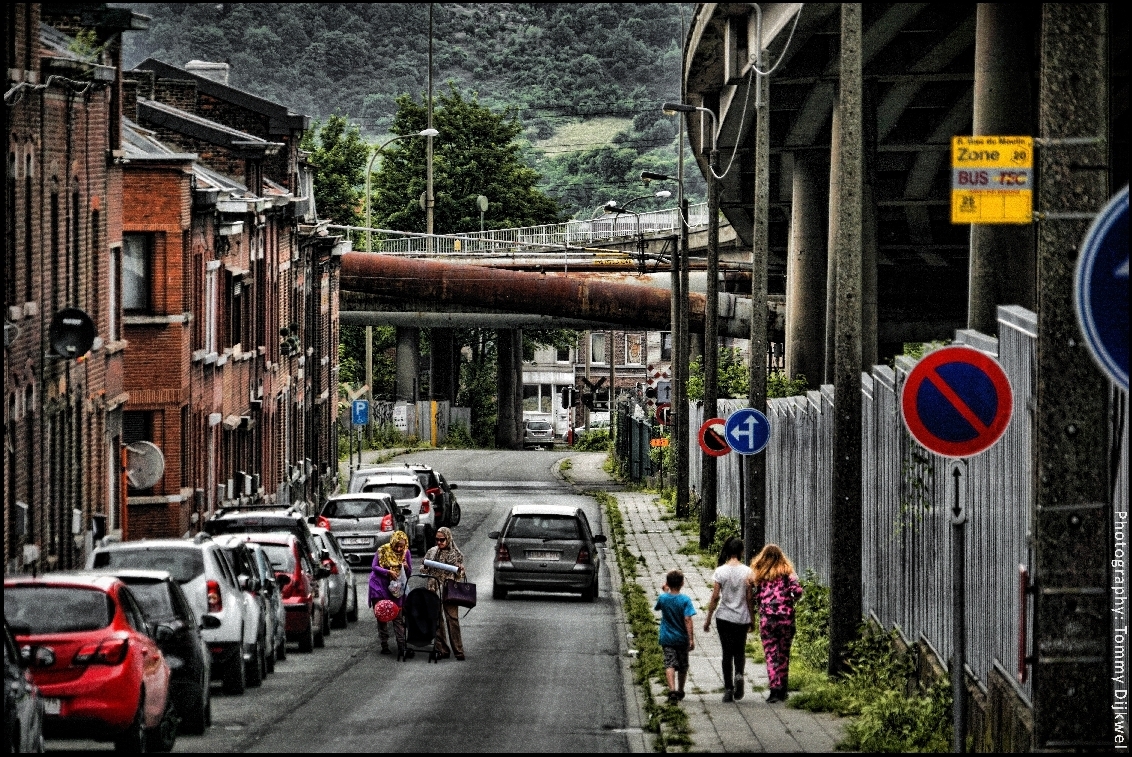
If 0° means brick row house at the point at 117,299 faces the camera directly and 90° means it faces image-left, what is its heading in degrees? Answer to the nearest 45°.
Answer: approximately 270°

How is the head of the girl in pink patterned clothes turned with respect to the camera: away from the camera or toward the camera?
away from the camera

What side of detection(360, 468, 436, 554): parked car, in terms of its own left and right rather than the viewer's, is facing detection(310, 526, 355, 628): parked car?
back

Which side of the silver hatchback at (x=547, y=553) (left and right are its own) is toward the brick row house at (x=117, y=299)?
left

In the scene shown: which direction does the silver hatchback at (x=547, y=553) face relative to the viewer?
away from the camera

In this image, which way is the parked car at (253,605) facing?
away from the camera

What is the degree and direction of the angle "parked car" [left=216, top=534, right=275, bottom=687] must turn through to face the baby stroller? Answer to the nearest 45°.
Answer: approximately 45° to its right

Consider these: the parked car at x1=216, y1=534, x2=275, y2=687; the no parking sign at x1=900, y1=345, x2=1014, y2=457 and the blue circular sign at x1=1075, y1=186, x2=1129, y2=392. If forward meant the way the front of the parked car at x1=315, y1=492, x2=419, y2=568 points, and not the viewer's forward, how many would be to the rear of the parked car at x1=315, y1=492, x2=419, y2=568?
3

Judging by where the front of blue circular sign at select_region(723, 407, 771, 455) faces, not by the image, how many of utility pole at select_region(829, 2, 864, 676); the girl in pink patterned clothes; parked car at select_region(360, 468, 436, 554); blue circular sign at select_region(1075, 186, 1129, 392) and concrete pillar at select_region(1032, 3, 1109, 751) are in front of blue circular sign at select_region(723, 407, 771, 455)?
4

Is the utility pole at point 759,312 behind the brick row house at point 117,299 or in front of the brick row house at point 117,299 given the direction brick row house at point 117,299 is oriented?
in front

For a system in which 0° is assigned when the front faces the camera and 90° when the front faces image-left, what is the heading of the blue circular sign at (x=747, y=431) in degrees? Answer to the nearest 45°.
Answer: approximately 0°

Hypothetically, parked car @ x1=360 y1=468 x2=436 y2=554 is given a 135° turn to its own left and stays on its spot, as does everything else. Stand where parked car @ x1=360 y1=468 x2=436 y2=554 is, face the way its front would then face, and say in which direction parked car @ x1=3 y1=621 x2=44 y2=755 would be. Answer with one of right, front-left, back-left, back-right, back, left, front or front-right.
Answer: front-left

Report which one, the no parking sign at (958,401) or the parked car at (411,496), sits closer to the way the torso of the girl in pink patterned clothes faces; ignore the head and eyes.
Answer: the parked car
